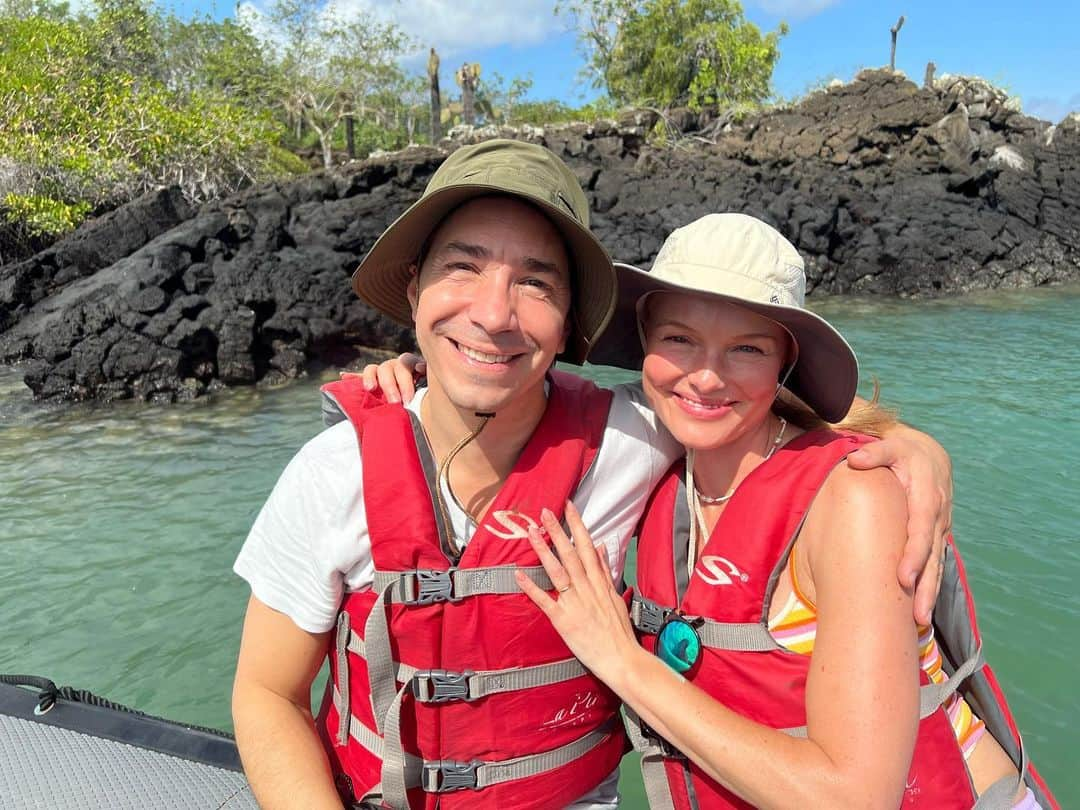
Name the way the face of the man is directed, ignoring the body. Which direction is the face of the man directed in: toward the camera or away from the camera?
toward the camera

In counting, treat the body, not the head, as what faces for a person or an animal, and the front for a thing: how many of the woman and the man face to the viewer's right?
0

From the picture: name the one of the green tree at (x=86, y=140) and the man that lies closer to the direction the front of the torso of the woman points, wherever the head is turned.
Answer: the man

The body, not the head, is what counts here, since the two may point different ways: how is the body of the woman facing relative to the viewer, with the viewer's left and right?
facing the viewer and to the left of the viewer

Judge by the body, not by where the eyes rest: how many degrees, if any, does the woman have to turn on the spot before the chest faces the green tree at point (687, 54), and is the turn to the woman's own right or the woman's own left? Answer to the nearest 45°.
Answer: approximately 135° to the woman's own right

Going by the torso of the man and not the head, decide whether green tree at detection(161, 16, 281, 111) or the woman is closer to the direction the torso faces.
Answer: the woman

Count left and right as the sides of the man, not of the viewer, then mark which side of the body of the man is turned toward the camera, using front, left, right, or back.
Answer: front

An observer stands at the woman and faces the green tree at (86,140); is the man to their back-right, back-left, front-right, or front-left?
front-left

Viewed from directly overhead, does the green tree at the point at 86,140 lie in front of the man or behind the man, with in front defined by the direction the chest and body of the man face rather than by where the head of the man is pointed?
behind

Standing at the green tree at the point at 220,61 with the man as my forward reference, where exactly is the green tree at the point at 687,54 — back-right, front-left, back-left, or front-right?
front-left

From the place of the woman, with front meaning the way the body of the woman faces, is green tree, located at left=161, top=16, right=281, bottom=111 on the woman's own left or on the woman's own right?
on the woman's own right

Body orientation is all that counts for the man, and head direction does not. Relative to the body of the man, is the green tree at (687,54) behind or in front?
behind
